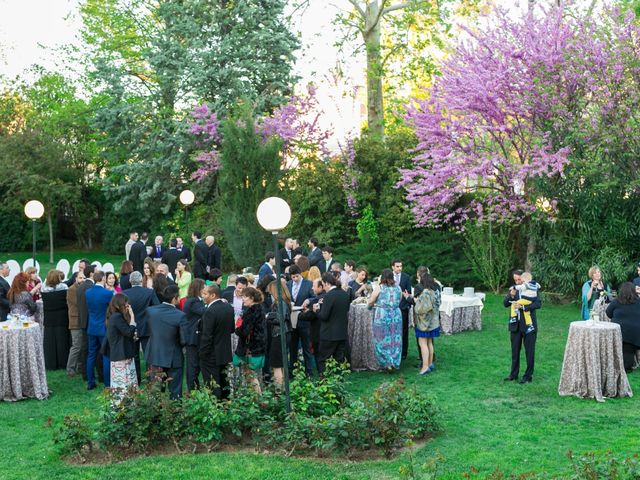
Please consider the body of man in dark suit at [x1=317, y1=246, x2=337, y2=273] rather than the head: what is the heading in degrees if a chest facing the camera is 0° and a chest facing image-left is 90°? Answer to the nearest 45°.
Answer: approximately 45°

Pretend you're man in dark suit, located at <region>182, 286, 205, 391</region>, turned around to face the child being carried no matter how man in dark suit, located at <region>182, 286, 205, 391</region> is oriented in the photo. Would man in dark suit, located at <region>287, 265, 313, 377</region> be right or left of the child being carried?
left

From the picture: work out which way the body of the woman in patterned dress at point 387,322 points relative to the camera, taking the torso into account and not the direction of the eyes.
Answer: away from the camera

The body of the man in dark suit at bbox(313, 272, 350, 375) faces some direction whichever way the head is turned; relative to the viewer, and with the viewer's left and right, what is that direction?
facing away from the viewer and to the left of the viewer

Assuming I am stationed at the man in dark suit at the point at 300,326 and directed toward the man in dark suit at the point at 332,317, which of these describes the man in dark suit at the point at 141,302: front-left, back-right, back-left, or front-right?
back-right

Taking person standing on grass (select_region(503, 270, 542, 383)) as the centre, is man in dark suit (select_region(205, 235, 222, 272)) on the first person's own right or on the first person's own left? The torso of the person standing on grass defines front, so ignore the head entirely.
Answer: on the first person's own right

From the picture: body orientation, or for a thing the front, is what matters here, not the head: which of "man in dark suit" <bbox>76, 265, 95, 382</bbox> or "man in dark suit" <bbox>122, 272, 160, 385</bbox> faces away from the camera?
"man in dark suit" <bbox>122, 272, 160, 385</bbox>

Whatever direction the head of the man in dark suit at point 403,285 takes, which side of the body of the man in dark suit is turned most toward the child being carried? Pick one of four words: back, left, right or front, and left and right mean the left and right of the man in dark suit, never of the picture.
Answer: left

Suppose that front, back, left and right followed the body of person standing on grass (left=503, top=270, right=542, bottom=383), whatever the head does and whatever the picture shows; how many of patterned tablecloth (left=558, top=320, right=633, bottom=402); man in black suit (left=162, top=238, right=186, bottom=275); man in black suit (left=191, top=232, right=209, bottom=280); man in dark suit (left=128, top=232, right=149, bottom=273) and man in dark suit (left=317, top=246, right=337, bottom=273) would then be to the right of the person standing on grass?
4

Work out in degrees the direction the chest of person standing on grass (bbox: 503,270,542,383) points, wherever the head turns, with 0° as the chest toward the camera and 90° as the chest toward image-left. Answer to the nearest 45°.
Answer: approximately 45°
